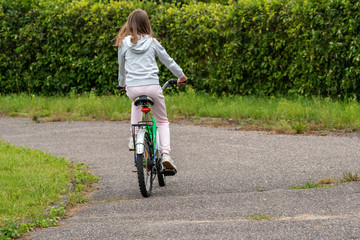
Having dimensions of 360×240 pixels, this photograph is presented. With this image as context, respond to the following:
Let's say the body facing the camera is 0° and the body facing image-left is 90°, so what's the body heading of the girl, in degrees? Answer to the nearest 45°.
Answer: approximately 180°

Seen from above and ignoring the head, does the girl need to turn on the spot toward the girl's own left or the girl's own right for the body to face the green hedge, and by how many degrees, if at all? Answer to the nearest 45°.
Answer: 0° — they already face it

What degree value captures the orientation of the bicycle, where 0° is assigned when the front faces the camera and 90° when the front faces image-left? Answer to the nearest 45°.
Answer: approximately 180°

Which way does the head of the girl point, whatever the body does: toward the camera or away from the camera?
away from the camera
